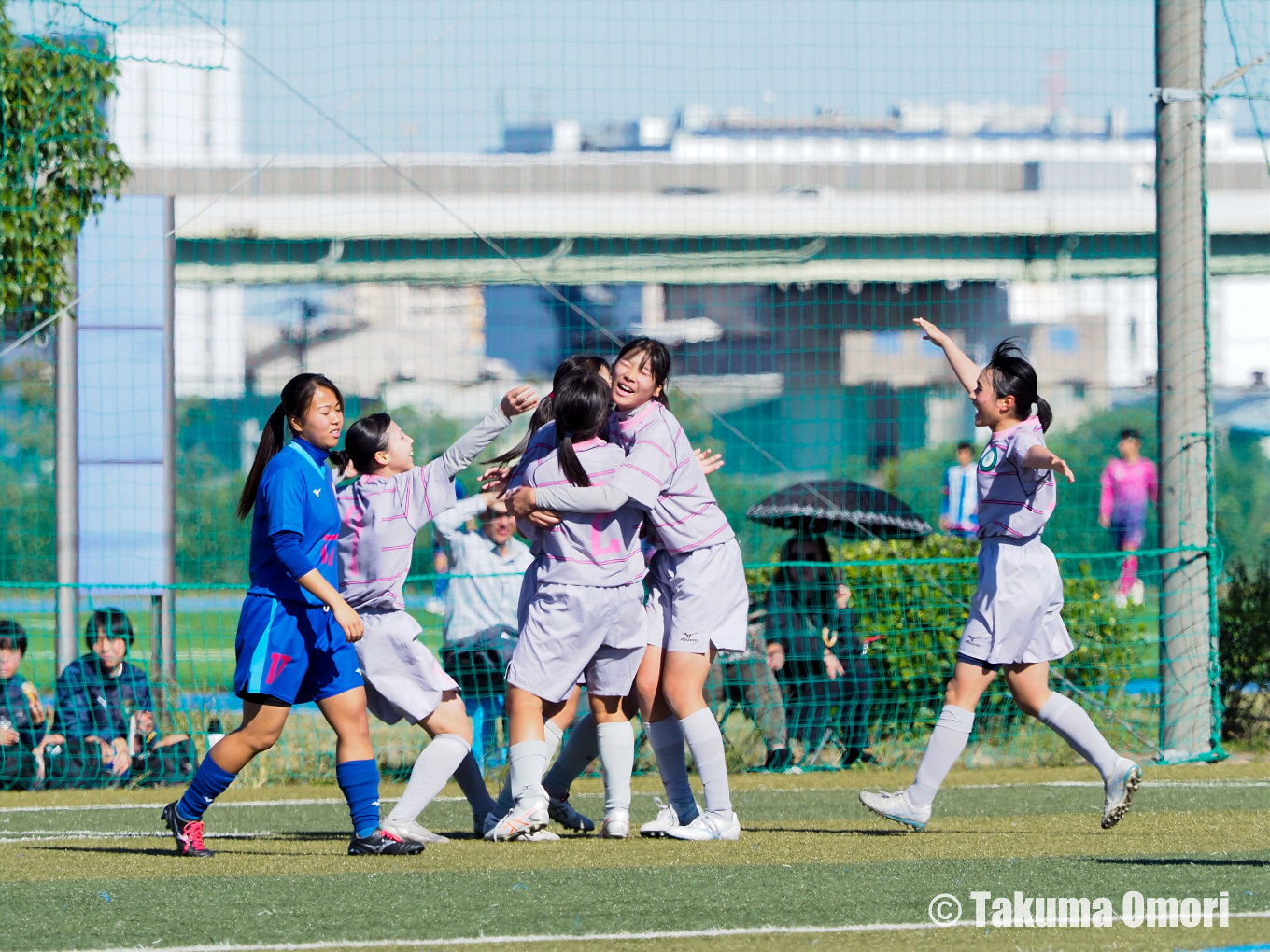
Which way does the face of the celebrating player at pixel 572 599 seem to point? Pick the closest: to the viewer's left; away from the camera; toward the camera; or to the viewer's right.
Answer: away from the camera

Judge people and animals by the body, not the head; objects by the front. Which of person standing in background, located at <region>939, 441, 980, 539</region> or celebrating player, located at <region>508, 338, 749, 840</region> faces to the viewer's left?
the celebrating player

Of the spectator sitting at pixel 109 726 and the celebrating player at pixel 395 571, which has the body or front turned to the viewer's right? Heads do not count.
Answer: the celebrating player

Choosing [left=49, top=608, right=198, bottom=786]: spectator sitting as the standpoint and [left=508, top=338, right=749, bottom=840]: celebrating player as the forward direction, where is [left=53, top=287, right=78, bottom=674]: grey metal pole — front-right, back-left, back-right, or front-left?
back-left

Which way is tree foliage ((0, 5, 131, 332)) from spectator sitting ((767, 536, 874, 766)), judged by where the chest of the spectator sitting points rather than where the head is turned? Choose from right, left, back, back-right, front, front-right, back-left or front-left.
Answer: back-right

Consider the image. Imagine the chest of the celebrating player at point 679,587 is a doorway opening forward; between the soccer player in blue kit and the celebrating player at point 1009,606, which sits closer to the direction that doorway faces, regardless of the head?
the soccer player in blue kit

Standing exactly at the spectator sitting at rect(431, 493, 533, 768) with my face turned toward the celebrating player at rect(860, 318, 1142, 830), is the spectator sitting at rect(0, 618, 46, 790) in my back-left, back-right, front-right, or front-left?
back-right

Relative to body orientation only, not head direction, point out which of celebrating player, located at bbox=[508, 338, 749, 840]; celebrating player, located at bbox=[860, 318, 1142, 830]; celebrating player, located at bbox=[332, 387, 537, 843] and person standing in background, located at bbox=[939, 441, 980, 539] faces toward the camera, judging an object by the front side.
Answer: the person standing in background

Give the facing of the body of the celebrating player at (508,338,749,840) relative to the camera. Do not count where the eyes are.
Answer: to the viewer's left

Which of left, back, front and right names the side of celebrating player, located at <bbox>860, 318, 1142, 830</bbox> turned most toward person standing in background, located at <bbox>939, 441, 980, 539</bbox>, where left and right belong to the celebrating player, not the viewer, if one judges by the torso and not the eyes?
right

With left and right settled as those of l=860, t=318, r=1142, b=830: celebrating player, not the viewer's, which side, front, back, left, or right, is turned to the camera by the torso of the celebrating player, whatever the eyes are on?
left
